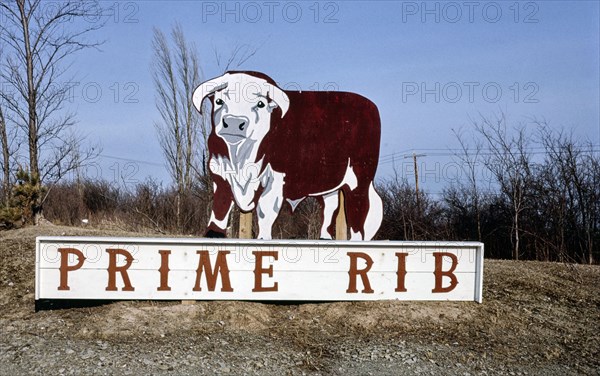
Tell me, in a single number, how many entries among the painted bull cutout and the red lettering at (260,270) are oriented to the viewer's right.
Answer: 0

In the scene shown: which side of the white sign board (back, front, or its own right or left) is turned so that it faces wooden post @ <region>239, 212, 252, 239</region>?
back

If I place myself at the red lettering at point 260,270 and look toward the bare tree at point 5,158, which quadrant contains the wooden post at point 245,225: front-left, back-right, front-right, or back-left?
front-right

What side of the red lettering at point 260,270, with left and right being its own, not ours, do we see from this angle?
front

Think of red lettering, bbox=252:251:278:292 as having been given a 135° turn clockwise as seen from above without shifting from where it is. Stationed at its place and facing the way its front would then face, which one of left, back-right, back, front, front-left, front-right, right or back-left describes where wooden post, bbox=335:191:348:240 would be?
right

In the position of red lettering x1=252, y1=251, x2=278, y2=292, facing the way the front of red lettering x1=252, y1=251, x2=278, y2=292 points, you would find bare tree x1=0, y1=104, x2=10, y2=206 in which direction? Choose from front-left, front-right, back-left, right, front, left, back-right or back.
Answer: back-right

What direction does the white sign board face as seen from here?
toward the camera
